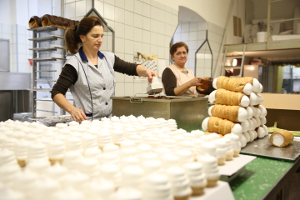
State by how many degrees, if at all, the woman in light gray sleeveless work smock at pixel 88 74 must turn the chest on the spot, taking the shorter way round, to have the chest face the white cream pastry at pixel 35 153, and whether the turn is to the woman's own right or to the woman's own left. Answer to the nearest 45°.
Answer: approximately 45° to the woman's own right

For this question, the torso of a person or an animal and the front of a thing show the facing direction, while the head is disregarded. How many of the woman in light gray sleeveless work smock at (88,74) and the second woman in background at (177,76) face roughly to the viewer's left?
0

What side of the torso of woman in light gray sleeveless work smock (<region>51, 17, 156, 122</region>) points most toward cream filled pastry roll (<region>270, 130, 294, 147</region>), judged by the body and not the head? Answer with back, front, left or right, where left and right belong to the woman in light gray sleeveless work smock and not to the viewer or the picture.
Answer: front

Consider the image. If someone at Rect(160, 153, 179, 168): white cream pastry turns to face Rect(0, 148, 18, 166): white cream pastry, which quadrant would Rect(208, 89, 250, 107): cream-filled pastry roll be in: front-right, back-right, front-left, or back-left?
back-right

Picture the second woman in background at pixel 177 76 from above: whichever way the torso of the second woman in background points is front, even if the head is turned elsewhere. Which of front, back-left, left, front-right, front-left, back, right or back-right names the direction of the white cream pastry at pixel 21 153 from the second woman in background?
front-right

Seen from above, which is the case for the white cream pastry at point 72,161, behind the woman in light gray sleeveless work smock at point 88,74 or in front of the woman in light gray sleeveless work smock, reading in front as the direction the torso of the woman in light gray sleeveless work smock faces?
in front

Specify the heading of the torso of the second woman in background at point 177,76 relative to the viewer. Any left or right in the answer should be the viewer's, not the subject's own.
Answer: facing the viewer and to the right of the viewer

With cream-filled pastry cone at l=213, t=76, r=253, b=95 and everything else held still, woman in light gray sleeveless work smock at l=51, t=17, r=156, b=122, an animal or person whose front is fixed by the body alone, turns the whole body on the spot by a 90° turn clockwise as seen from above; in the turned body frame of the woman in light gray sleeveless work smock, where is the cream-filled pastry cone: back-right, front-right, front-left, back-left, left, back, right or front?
left

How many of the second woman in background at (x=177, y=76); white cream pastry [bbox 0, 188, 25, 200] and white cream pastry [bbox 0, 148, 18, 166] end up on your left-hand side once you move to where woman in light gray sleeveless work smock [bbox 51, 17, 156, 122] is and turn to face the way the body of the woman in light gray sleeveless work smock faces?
1

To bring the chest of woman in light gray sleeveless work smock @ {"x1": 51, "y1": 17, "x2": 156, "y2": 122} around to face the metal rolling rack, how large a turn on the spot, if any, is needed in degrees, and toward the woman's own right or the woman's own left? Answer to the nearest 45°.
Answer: approximately 135° to the woman's own left

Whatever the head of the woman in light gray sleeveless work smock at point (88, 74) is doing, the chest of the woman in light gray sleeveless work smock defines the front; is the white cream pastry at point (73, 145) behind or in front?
in front

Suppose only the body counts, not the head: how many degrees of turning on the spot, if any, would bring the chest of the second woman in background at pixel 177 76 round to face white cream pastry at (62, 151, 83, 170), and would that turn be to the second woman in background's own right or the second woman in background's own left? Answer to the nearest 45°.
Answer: approximately 45° to the second woman in background's own right
